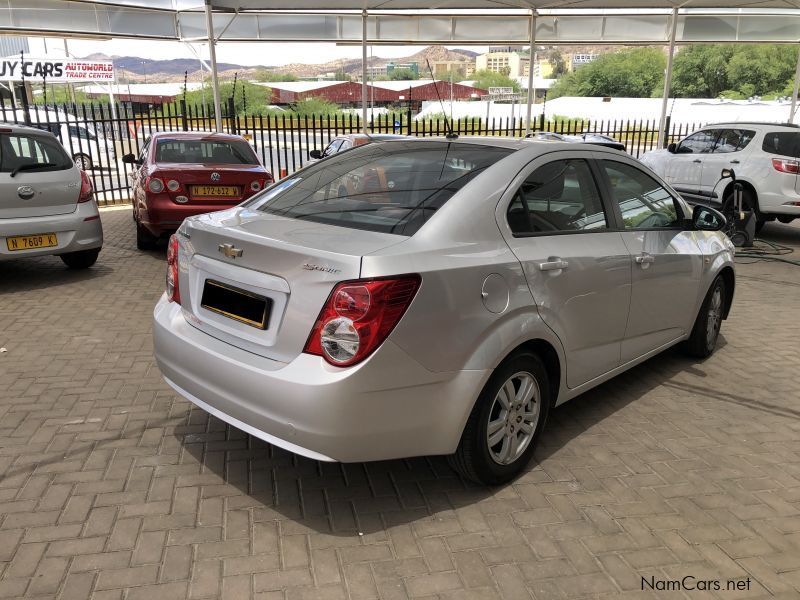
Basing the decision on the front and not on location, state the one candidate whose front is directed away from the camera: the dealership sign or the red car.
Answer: the red car

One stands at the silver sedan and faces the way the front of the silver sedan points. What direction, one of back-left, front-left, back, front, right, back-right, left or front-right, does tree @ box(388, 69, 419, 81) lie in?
front-left

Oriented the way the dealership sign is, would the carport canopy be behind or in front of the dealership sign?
in front

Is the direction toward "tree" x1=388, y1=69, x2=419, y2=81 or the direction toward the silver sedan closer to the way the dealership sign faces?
the silver sedan

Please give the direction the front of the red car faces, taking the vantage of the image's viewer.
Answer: facing away from the viewer

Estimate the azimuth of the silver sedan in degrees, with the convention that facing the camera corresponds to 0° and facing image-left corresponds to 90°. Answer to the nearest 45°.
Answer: approximately 225°

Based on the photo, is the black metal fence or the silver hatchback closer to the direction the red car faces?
the black metal fence

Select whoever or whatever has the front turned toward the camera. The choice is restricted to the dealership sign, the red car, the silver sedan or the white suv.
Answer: the dealership sign

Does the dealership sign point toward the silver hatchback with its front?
yes

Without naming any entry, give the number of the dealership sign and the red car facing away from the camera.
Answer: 1

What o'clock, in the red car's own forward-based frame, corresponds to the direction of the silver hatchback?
The silver hatchback is roughly at 8 o'clock from the red car.

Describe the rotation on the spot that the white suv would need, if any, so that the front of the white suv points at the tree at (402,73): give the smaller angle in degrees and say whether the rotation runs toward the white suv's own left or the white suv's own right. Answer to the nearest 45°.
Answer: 0° — it already faces it

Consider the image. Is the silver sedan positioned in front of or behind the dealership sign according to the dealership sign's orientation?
in front

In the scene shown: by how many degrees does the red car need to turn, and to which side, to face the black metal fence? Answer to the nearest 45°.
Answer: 0° — it already faces it

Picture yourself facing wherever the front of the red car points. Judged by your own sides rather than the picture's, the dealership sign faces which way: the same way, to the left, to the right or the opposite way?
the opposite way
